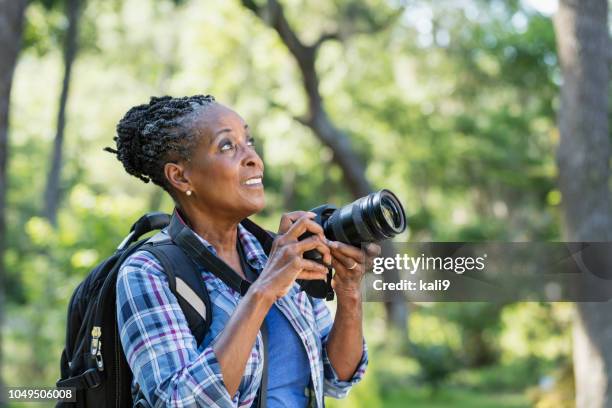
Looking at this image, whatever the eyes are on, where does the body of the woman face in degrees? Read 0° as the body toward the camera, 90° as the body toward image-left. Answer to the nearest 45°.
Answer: approximately 315°

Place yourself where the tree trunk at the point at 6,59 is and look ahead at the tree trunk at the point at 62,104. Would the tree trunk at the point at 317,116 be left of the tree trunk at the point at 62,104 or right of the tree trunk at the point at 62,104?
right

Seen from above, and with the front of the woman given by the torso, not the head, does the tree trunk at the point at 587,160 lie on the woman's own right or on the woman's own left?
on the woman's own left

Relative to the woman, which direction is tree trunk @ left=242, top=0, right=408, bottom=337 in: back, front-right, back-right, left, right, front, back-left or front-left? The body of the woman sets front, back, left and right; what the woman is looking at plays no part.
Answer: back-left

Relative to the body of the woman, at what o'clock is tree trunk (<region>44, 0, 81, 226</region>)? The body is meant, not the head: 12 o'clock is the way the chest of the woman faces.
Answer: The tree trunk is roughly at 7 o'clock from the woman.

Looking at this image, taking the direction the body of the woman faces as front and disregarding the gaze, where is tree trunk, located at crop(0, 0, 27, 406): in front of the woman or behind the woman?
behind

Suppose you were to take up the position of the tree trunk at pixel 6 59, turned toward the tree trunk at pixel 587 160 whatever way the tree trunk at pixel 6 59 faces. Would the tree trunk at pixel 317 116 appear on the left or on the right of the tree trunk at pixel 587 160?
left
